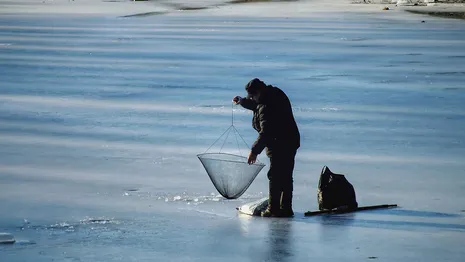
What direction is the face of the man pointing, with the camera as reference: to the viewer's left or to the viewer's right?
to the viewer's left

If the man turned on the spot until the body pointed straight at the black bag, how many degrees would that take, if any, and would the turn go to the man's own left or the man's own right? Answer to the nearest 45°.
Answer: approximately 135° to the man's own right

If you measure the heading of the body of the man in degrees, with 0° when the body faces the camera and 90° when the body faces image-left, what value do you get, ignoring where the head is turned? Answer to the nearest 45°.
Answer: approximately 90°
